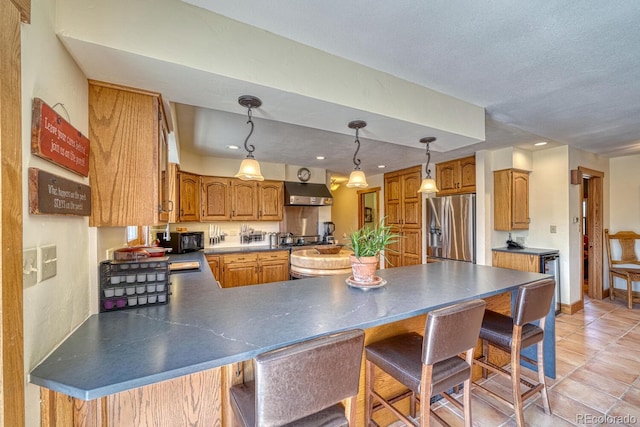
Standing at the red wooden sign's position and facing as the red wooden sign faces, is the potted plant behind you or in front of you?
in front

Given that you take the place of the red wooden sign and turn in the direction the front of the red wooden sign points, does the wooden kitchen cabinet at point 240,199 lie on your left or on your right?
on your left

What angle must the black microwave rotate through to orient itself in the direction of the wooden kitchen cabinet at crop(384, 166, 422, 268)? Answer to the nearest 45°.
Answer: approximately 45° to its left

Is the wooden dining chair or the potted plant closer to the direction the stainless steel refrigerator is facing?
the potted plant

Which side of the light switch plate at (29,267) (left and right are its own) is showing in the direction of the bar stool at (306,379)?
front

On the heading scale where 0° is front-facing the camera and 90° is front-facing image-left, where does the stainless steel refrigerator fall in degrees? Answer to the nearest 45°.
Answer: approximately 45°

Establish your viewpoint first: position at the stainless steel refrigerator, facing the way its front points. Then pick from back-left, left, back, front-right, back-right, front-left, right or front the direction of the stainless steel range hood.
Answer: front-right

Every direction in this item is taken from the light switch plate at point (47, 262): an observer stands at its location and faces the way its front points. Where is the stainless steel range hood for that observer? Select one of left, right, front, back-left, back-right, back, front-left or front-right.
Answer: left

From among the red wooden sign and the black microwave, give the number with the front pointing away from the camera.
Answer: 0
